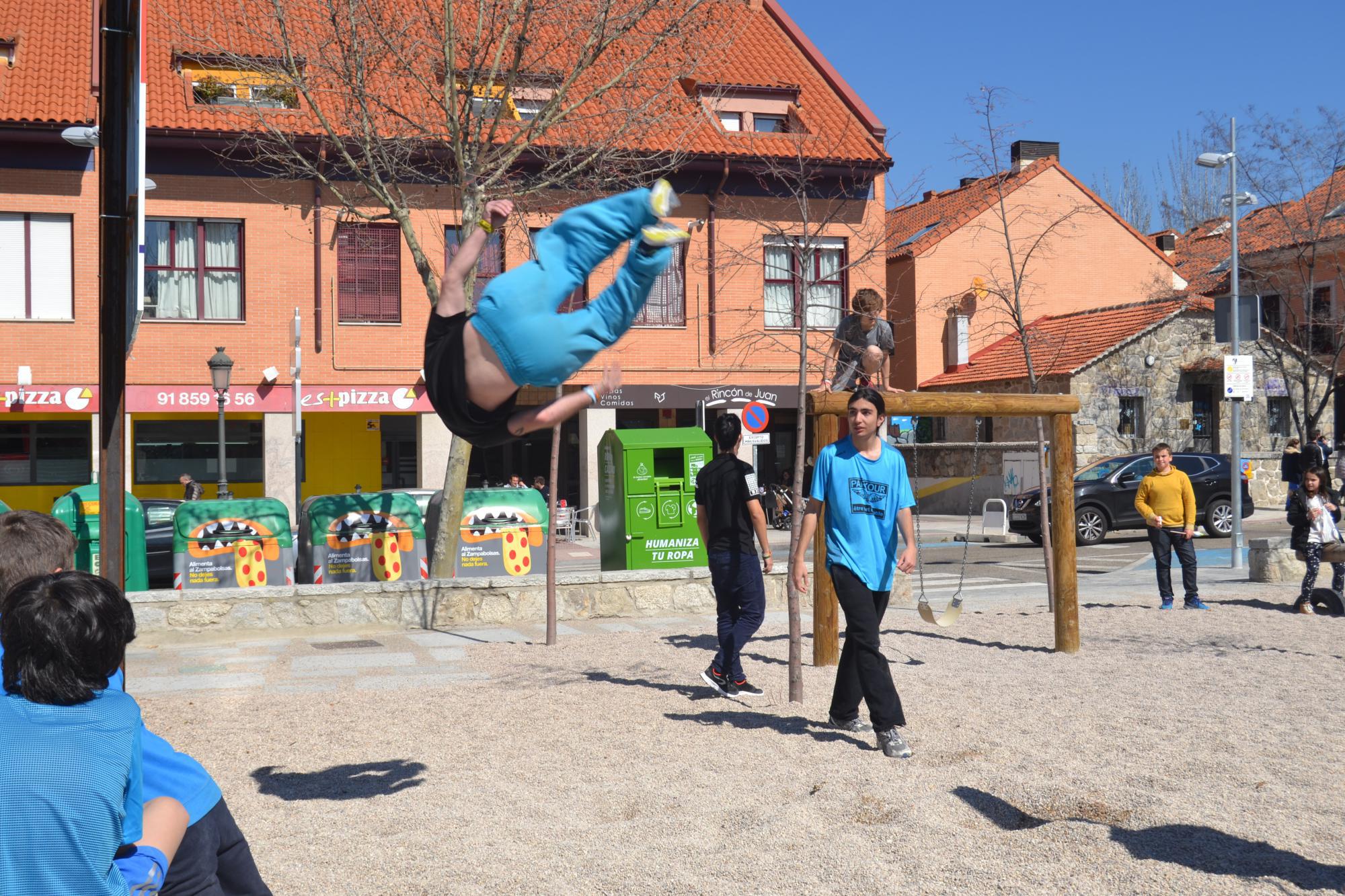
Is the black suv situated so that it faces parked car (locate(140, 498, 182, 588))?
yes

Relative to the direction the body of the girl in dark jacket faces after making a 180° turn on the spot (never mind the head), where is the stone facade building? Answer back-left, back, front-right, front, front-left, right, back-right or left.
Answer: front

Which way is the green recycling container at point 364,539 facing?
toward the camera

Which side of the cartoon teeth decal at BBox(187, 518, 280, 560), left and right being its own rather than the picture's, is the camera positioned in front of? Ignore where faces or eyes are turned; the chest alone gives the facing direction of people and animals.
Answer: front

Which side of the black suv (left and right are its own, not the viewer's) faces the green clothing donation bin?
front

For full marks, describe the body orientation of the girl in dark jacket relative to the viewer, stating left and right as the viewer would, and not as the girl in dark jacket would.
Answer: facing the viewer

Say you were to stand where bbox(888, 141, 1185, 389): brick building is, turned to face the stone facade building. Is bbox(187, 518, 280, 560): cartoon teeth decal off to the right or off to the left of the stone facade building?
right

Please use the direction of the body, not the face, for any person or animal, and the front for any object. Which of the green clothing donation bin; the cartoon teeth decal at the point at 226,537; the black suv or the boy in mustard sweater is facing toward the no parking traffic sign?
the black suv

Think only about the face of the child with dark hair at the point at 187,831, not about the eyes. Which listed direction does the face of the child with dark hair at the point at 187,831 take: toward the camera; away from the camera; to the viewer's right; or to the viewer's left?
away from the camera

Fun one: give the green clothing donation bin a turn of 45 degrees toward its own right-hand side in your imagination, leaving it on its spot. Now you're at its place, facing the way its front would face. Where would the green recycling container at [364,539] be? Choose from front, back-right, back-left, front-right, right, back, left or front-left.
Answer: front-right

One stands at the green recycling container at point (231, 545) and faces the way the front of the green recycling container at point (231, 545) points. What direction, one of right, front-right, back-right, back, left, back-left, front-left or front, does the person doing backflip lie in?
front

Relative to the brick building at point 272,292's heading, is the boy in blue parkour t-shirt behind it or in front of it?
in front

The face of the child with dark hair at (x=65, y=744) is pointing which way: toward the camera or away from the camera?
away from the camera

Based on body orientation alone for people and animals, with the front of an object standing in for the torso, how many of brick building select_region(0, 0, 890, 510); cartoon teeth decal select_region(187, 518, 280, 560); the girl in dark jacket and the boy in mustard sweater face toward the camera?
4

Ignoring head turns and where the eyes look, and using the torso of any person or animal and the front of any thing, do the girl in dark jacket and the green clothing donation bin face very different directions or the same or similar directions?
same or similar directions

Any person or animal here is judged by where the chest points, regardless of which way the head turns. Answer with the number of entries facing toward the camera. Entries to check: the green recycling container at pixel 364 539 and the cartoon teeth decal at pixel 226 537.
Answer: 2
